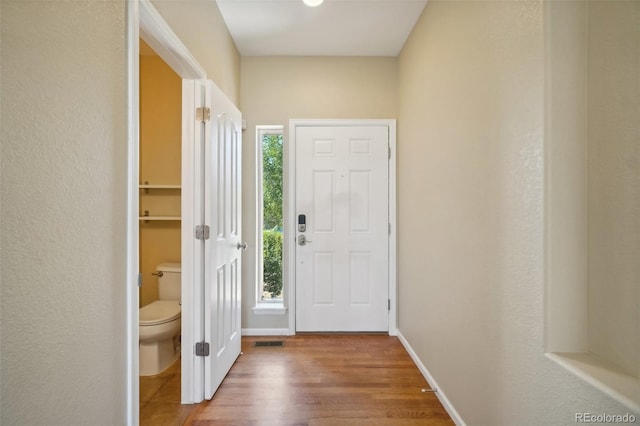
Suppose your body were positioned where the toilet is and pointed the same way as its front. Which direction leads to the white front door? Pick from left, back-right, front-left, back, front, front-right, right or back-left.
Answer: back-left

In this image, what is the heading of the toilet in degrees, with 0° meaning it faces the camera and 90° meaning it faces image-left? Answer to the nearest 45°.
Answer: approximately 45°
